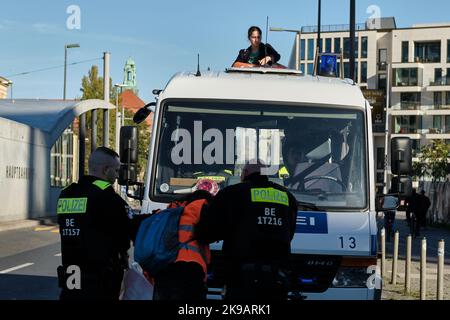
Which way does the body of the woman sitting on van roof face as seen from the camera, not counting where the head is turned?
toward the camera

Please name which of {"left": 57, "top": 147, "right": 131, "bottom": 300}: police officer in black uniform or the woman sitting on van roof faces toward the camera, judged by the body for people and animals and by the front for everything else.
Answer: the woman sitting on van roof

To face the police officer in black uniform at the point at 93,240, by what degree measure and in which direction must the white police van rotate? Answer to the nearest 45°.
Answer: approximately 45° to its right

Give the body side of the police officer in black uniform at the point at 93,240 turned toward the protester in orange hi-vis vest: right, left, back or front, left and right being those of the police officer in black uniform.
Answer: right

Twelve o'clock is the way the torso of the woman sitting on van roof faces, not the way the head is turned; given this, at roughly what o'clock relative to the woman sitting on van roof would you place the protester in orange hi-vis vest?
The protester in orange hi-vis vest is roughly at 12 o'clock from the woman sitting on van roof.

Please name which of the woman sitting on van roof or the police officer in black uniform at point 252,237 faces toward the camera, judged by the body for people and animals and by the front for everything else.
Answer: the woman sitting on van roof

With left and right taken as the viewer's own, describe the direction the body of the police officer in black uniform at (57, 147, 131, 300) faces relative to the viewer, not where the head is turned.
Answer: facing away from the viewer and to the right of the viewer

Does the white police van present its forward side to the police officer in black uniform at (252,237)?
yes

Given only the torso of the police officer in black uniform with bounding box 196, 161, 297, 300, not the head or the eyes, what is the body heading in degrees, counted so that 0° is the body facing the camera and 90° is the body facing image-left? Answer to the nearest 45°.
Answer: approximately 135°

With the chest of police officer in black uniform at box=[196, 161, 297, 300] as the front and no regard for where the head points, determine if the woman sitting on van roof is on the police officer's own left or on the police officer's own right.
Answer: on the police officer's own right

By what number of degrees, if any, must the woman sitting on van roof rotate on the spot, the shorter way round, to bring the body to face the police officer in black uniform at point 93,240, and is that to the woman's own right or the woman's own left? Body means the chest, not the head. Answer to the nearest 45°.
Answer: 0° — they already face them

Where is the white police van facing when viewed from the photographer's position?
facing the viewer

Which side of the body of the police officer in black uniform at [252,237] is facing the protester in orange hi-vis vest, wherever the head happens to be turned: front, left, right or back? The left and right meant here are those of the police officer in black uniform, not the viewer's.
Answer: left

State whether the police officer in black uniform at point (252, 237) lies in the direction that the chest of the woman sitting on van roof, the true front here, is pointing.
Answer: yes
